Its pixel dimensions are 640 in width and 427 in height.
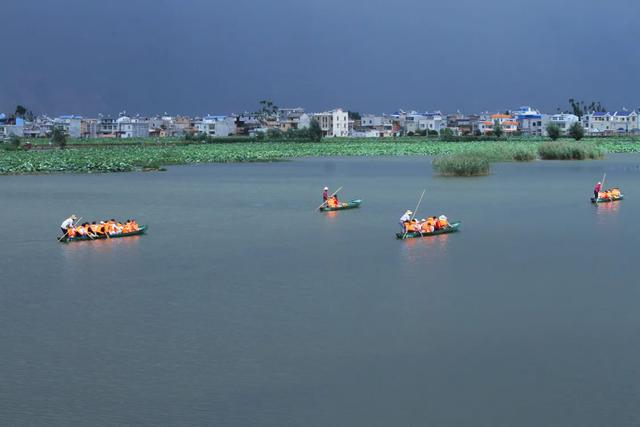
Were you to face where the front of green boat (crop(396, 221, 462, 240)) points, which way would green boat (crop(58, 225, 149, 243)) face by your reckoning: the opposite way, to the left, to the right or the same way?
the same way

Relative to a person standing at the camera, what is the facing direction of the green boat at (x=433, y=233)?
facing to the right of the viewer

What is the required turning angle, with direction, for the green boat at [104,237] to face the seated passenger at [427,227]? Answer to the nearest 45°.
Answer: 0° — it already faces them

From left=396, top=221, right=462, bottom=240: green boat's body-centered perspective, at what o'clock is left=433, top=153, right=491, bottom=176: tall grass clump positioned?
The tall grass clump is roughly at 9 o'clock from the green boat.

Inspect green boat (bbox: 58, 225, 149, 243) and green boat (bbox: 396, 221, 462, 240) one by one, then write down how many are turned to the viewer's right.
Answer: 2

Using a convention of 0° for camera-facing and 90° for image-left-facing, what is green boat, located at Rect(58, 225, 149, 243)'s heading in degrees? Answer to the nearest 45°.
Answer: approximately 270°

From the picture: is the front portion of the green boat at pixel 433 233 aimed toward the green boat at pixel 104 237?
no

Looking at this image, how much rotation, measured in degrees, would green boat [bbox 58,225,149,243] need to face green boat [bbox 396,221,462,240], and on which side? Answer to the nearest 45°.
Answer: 0° — it already faces it

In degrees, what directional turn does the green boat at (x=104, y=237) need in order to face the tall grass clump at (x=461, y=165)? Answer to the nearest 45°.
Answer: approximately 45° to its left

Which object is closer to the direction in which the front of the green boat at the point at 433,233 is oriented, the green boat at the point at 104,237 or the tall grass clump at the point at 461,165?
the tall grass clump
